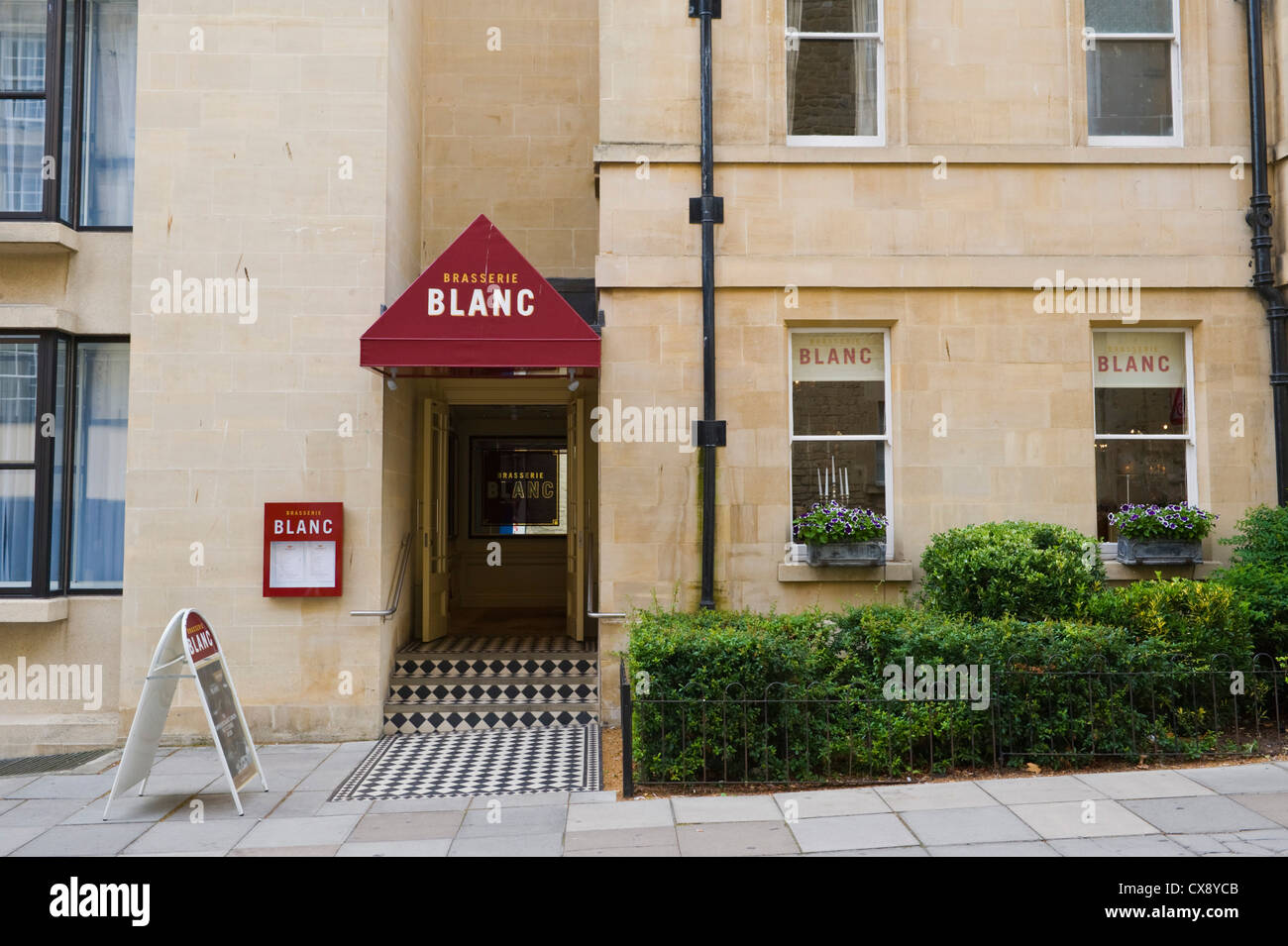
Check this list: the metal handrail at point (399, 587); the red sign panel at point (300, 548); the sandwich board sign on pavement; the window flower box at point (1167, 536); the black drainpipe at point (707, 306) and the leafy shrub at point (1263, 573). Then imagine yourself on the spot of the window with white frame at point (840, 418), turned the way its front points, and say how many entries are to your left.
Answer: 2

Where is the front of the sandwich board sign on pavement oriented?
to the viewer's right

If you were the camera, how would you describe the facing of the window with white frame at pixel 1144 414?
facing the viewer

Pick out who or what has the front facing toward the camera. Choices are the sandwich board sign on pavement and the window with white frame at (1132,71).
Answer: the window with white frame

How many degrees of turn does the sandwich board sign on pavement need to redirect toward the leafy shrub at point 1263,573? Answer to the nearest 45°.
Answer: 0° — it already faces it

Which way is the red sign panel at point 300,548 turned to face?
toward the camera

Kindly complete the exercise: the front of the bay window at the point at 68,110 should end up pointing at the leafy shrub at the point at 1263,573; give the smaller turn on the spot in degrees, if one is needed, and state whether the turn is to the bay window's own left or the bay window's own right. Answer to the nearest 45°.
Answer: approximately 45° to the bay window's own left

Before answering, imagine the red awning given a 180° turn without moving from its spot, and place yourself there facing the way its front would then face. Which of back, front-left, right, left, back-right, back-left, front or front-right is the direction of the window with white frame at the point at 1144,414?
right

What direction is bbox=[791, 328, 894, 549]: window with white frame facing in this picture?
toward the camera
